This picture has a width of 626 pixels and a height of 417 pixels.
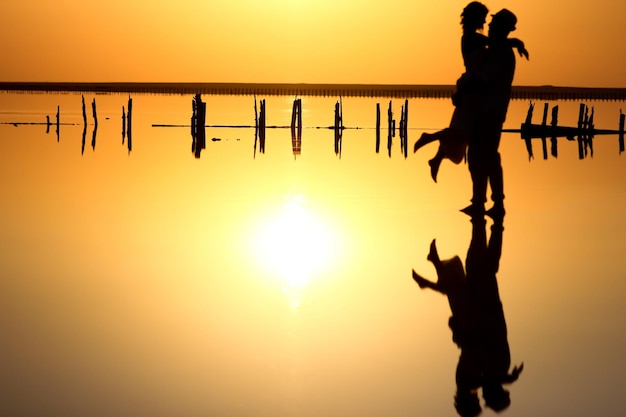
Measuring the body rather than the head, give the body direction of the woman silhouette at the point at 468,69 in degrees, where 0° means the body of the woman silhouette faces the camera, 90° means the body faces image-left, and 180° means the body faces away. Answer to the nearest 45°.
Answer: approximately 270°

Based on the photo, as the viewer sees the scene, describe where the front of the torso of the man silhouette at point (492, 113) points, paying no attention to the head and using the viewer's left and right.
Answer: facing to the left of the viewer
